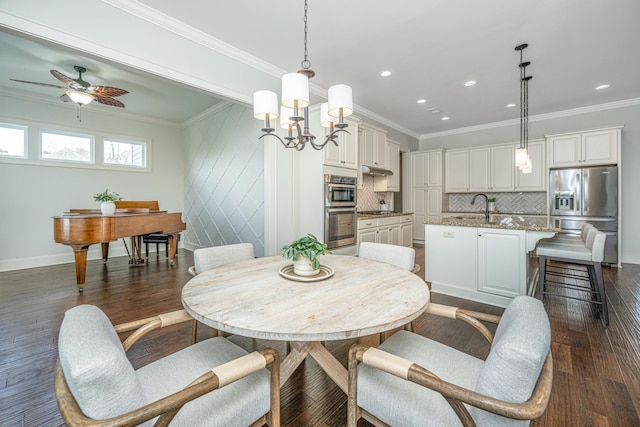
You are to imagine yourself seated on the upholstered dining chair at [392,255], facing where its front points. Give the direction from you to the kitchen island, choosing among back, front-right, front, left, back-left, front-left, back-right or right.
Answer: back

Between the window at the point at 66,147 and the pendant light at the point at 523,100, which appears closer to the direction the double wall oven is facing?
the pendant light

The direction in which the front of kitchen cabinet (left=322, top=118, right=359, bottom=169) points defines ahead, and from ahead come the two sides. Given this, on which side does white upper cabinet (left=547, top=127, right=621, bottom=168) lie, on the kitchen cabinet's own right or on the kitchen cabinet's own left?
on the kitchen cabinet's own left

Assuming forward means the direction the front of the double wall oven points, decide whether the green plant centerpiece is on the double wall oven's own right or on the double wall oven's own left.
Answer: on the double wall oven's own right

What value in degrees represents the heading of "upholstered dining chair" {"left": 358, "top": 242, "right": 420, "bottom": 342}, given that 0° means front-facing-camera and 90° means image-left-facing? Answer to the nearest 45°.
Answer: approximately 45°

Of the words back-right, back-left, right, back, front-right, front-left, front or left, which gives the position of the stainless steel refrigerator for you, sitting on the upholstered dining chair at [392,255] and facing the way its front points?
back

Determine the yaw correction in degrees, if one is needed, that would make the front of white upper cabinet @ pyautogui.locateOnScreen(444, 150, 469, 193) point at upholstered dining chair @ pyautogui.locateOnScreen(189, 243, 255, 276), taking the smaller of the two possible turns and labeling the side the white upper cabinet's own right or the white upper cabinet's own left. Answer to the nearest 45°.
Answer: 0° — it already faces it
